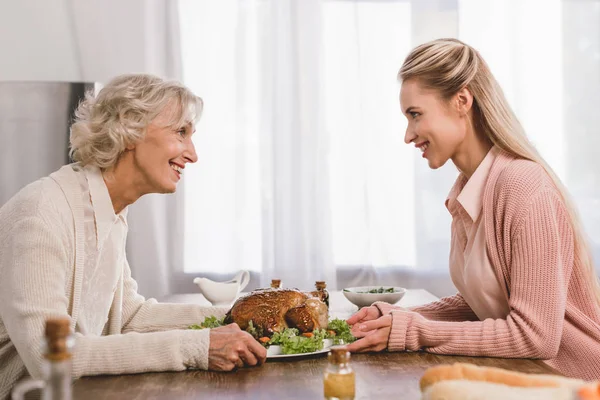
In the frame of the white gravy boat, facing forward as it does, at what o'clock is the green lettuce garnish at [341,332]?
The green lettuce garnish is roughly at 8 o'clock from the white gravy boat.

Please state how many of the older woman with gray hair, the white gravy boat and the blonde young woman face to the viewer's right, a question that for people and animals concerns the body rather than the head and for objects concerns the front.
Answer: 1

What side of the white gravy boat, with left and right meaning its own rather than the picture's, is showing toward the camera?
left

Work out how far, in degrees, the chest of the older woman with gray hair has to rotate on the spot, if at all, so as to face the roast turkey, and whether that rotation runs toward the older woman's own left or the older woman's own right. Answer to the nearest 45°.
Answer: approximately 45° to the older woman's own right

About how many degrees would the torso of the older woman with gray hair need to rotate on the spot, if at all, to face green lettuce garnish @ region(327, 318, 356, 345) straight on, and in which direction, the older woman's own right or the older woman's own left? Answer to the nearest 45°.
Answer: approximately 45° to the older woman's own right

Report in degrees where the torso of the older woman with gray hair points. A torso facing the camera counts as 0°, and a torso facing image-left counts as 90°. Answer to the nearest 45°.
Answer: approximately 270°

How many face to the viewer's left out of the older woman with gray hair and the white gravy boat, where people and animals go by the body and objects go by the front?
1

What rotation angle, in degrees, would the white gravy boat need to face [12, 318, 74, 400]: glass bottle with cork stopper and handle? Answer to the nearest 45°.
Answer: approximately 90° to its left

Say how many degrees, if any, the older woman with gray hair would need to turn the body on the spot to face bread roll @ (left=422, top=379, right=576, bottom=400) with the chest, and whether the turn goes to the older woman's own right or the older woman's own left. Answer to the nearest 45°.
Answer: approximately 45° to the older woman's own right

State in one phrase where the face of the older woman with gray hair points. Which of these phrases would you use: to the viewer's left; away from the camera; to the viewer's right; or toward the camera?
to the viewer's right

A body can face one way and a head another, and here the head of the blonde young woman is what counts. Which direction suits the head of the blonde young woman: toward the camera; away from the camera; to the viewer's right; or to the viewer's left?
to the viewer's left

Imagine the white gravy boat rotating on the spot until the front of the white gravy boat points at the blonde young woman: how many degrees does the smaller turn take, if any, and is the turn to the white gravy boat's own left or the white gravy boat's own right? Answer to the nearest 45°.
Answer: approximately 135° to the white gravy boat's own left

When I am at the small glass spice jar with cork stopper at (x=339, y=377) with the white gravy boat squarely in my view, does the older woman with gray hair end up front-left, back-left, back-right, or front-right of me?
front-left

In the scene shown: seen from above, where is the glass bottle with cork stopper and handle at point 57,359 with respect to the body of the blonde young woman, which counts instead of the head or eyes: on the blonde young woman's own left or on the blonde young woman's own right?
on the blonde young woman's own left

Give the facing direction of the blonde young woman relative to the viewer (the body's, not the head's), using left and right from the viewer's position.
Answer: facing to the left of the viewer
